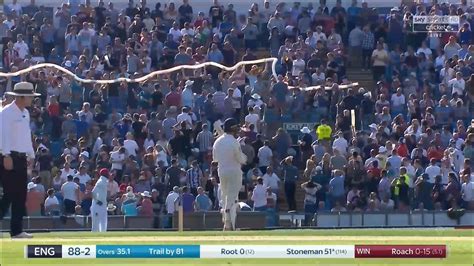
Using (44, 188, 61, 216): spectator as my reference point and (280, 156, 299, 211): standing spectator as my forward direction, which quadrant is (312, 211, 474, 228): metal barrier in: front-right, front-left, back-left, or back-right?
front-right

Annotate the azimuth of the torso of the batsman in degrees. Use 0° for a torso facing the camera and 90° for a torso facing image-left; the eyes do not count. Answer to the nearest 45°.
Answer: approximately 225°

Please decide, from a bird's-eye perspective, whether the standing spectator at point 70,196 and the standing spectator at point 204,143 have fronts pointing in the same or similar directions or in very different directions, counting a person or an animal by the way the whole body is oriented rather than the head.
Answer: same or similar directions

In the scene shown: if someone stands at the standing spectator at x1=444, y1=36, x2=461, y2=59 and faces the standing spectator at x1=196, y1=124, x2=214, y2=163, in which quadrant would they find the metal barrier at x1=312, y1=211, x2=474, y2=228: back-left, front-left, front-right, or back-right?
front-left

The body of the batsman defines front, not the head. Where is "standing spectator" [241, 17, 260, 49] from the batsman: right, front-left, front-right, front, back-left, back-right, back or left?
front-left

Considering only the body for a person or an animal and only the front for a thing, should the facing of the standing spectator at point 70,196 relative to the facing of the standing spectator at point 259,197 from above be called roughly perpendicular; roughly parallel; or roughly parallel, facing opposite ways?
roughly parallel
